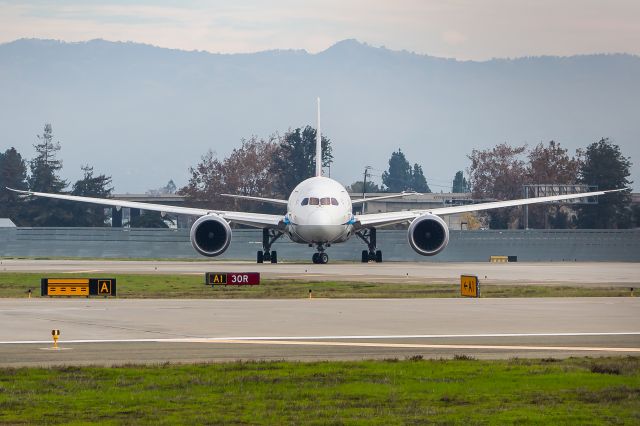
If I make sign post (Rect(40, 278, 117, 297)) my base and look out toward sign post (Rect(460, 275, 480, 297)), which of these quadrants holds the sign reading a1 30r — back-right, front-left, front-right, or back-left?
front-left

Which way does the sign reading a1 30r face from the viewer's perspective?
toward the camera

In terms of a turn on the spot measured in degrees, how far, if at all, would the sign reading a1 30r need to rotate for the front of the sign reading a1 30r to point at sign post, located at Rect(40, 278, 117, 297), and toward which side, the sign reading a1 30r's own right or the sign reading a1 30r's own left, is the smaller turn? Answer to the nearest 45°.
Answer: approximately 45° to the sign reading a1 30r's own right

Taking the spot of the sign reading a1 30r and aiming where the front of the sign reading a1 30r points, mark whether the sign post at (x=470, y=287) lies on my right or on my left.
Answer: on my left
